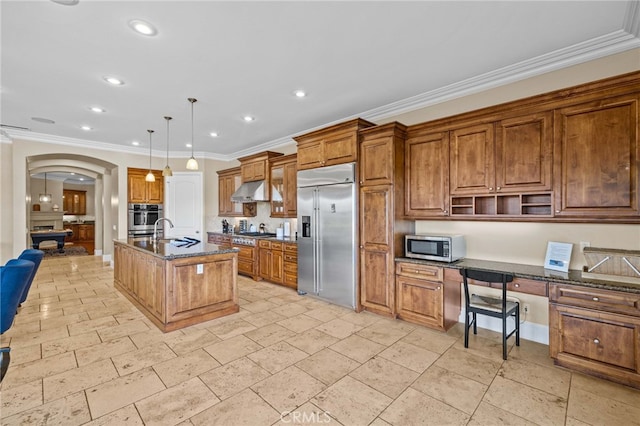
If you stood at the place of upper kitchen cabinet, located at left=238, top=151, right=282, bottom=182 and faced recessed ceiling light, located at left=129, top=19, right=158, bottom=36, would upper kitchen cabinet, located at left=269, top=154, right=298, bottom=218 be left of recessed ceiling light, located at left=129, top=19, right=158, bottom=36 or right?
left

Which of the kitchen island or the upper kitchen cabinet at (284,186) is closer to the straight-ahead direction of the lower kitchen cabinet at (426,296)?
the kitchen island

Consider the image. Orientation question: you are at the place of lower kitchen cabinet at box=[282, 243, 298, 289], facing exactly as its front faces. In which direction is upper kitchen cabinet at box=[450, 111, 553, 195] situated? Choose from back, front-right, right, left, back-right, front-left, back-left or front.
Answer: left

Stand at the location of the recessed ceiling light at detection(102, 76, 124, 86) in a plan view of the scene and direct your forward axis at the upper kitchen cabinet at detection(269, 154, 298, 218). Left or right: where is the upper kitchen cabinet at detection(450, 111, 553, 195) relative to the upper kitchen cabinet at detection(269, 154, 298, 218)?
right

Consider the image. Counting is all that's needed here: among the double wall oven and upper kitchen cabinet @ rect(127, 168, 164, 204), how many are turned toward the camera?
2

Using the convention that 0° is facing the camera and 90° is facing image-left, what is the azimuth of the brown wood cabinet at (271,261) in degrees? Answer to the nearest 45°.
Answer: approximately 45°

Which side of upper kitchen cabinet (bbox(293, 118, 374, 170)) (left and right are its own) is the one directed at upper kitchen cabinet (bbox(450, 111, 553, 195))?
left

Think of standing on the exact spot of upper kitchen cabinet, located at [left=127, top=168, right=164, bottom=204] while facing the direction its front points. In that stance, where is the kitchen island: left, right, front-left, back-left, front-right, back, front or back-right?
front

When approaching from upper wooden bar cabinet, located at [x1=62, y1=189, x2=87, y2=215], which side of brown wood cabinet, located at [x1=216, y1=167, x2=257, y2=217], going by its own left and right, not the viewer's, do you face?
right

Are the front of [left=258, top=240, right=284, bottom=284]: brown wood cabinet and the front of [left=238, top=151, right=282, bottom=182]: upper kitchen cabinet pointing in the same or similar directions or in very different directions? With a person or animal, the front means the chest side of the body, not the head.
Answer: same or similar directions

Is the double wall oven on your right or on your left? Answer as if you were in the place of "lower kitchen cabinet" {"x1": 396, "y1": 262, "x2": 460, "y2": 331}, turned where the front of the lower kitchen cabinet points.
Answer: on your right

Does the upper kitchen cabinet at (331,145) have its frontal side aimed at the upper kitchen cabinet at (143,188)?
no

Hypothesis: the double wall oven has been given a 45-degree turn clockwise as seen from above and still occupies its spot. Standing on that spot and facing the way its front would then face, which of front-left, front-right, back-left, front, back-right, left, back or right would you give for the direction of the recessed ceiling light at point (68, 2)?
front-left

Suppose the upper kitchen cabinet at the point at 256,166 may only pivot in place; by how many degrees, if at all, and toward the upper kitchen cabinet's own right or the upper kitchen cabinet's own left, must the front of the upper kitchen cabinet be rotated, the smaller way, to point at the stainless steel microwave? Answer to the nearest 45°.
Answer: approximately 90° to the upper kitchen cabinet's own left

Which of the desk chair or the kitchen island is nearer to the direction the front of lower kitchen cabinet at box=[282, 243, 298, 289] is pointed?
the kitchen island

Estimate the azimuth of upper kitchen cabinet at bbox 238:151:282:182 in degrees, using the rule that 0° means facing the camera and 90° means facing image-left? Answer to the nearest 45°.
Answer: approximately 45°

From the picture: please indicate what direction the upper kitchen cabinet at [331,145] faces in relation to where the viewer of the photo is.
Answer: facing the viewer and to the left of the viewer

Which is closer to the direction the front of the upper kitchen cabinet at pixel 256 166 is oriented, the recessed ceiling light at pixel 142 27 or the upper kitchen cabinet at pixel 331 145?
the recessed ceiling light

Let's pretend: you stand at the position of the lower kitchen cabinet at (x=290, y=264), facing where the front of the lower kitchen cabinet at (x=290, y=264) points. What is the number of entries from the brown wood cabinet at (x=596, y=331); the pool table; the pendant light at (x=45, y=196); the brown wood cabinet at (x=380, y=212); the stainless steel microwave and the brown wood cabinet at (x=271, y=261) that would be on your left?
3
